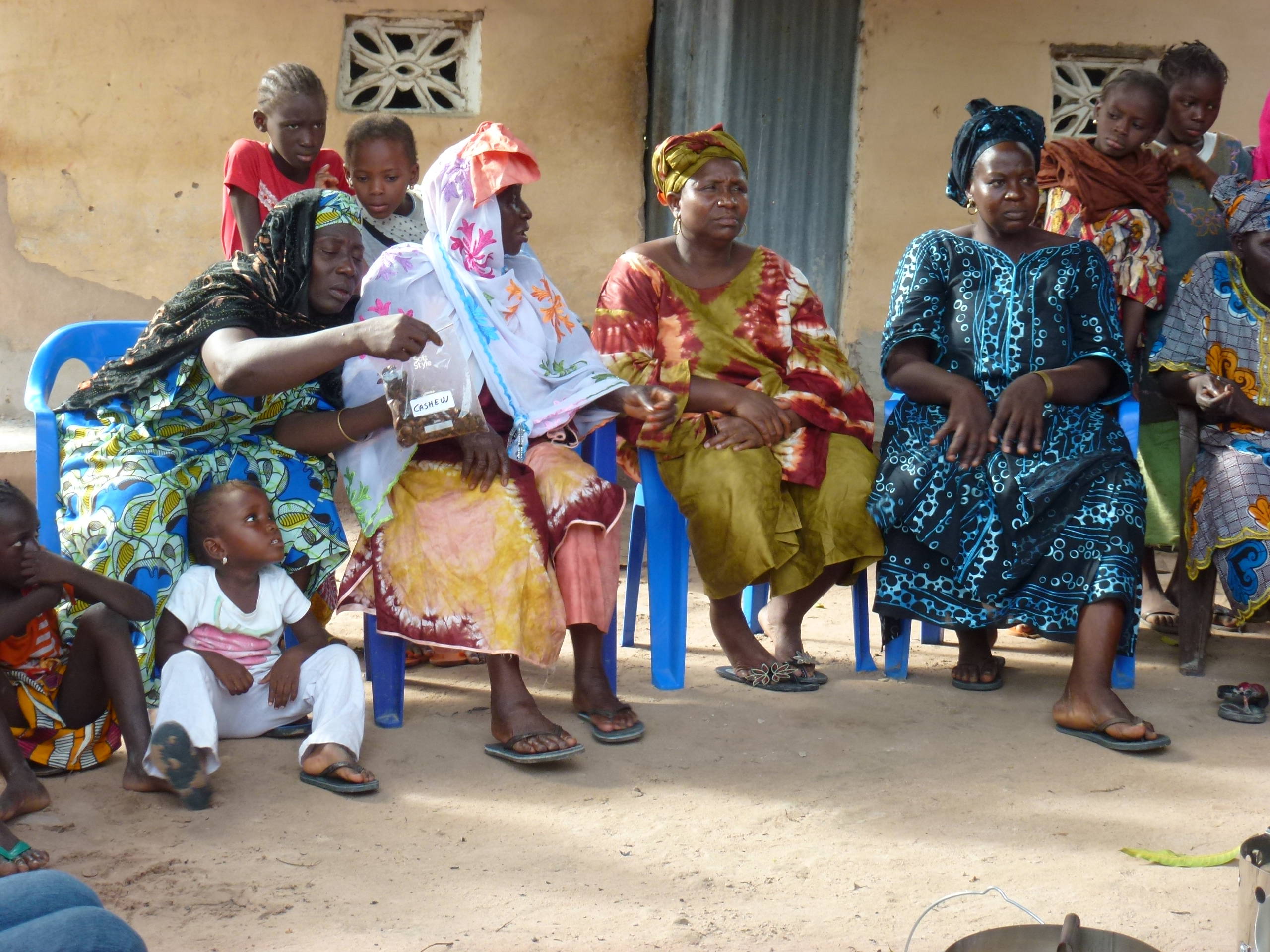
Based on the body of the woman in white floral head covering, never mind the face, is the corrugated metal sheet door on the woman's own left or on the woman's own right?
on the woman's own left

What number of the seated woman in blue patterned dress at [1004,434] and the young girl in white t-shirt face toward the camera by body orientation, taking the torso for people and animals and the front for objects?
2

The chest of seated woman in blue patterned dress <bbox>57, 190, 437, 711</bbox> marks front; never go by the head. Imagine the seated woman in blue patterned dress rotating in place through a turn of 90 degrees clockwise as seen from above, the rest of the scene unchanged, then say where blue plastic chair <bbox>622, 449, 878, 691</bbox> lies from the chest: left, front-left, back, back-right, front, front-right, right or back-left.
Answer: back-left

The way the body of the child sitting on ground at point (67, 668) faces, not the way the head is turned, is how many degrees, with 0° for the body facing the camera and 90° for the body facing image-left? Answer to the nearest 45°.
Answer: approximately 315°

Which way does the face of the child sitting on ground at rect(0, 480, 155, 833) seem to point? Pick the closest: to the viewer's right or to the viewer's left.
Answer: to the viewer's right

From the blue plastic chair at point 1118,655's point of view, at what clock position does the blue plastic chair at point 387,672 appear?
the blue plastic chair at point 387,672 is roughly at 2 o'clock from the blue plastic chair at point 1118,655.

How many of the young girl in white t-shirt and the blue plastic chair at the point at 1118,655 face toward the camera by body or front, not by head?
2

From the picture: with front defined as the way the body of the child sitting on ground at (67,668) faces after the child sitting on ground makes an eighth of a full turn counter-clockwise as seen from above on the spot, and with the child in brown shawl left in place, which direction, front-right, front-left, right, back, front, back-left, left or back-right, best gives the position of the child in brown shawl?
front

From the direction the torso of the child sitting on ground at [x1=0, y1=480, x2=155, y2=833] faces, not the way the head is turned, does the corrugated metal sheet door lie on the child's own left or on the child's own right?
on the child's own left

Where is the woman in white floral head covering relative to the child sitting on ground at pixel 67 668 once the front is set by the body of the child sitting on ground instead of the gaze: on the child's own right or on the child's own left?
on the child's own left

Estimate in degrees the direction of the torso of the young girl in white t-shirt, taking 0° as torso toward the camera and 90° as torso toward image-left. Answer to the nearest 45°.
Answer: approximately 0°

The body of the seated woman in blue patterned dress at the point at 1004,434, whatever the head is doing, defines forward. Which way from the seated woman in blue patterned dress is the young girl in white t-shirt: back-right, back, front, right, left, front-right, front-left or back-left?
front-right

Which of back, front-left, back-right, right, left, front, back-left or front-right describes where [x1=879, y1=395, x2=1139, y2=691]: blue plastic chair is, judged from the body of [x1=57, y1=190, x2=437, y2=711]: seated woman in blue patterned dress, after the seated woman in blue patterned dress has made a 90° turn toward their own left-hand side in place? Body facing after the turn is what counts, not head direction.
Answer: front-right
